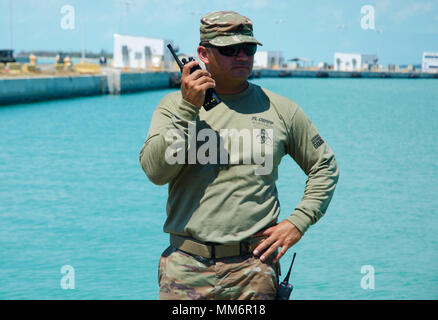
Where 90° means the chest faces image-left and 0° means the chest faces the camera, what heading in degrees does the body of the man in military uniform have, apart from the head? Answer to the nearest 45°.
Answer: approximately 0°

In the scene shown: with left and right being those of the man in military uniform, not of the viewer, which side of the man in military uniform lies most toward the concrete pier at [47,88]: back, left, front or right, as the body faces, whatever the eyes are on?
back
